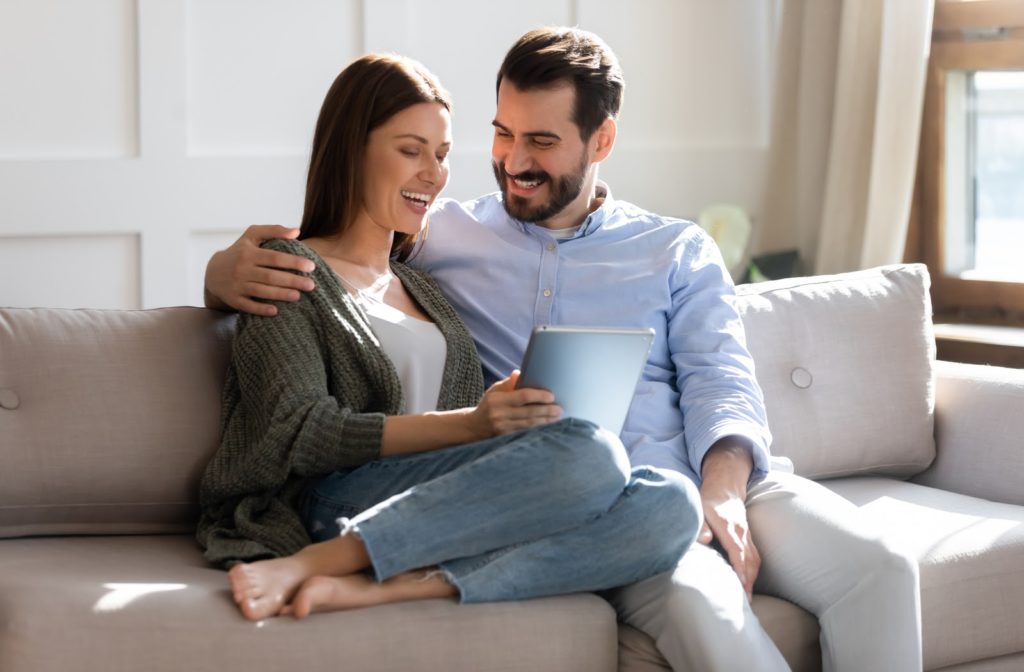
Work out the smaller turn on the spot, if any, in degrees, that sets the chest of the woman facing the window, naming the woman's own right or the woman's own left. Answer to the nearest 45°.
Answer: approximately 90° to the woman's own left

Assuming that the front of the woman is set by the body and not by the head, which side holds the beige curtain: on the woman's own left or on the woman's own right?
on the woman's own left

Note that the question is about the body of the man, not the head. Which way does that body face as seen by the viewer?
toward the camera

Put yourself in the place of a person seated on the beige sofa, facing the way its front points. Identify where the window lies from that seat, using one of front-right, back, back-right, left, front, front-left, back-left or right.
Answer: back-left

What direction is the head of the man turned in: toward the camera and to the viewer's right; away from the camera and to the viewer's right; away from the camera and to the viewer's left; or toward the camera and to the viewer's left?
toward the camera and to the viewer's left

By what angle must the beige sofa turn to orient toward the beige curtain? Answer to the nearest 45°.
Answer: approximately 135° to its left

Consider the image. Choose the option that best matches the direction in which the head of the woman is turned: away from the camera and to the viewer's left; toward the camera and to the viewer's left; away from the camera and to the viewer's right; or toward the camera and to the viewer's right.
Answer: toward the camera and to the viewer's right

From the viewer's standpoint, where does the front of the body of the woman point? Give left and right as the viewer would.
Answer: facing the viewer and to the right of the viewer
